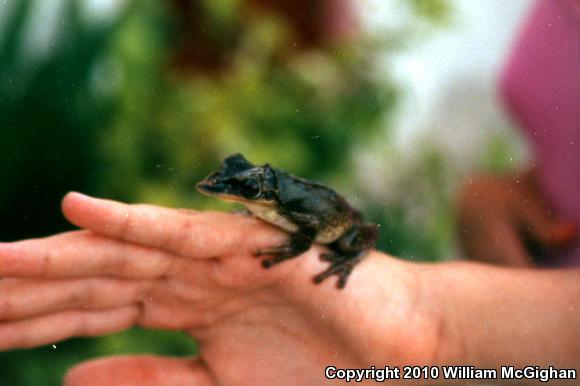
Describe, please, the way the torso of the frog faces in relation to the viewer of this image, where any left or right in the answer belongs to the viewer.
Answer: facing to the left of the viewer
